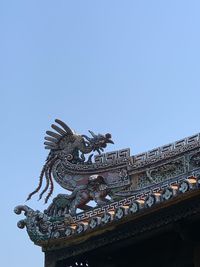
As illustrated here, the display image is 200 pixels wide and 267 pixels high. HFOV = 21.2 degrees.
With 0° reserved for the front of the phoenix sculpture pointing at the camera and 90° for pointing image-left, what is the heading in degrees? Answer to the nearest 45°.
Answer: approximately 270°
